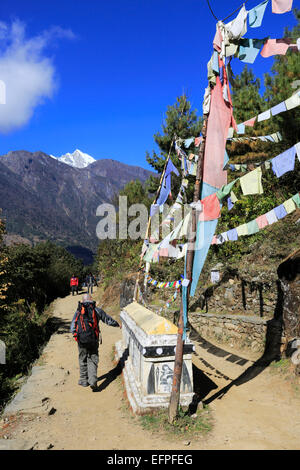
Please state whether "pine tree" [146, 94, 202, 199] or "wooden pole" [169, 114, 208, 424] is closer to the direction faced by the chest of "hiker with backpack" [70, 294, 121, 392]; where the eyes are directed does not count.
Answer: the pine tree

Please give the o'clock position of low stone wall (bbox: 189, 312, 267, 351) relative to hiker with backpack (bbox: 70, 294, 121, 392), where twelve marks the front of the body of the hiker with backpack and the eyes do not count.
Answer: The low stone wall is roughly at 2 o'clock from the hiker with backpack.

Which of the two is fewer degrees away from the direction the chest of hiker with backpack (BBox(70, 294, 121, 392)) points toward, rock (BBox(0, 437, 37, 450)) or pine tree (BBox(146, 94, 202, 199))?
the pine tree

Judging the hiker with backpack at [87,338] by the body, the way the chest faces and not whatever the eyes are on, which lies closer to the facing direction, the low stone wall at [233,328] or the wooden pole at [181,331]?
the low stone wall

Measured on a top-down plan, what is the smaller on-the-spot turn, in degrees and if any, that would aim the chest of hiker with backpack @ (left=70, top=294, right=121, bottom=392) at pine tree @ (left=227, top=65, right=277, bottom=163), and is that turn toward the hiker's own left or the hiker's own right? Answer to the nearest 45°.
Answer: approximately 45° to the hiker's own right

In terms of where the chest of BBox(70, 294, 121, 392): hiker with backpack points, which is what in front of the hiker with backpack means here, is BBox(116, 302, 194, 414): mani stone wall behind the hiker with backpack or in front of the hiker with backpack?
behind

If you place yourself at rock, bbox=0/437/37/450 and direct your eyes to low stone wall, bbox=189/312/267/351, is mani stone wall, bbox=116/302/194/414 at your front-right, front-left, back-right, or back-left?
front-right

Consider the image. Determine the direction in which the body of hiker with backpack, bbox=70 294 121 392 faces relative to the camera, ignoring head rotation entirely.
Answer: away from the camera

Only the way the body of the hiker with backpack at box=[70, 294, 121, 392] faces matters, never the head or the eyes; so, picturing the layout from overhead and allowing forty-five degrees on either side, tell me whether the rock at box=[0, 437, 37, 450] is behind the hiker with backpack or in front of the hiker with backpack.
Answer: behind

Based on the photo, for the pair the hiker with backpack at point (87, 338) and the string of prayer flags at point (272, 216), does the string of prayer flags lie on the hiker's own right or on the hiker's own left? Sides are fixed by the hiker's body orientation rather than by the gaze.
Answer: on the hiker's own right

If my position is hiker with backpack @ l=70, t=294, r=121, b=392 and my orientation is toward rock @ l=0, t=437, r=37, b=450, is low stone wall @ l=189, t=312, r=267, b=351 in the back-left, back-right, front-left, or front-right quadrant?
back-left

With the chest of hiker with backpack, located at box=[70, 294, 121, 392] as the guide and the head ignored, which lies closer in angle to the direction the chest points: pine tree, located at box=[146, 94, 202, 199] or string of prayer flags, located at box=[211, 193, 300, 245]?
the pine tree

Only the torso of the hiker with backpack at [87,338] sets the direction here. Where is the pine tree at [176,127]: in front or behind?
in front

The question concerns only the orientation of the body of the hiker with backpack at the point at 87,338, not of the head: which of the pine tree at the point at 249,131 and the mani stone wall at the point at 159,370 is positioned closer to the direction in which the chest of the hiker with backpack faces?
the pine tree
